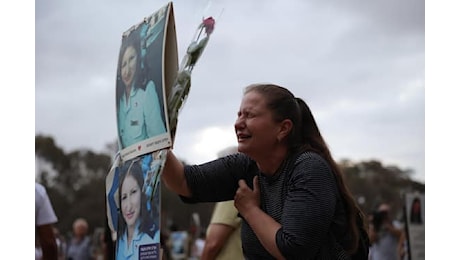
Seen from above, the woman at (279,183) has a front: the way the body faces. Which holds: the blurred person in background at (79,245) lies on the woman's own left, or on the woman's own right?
on the woman's own right

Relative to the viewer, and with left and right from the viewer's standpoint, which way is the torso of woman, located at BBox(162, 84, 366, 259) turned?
facing the viewer and to the left of the viewer

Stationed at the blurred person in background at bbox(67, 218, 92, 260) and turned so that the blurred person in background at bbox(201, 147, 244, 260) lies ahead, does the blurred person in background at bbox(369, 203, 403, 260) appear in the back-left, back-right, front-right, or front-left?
front-left

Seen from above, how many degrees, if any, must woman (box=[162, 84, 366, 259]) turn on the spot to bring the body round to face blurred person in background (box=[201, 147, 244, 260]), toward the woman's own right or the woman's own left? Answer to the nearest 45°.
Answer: approximately 135° to the woman's own right

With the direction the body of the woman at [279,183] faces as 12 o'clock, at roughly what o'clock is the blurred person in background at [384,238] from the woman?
The blurred person in background is roughly at 5 o'clock from the woman.

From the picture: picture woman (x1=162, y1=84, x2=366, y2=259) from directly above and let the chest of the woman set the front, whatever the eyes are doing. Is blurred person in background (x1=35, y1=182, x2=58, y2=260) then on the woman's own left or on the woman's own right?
on the woman's own right
